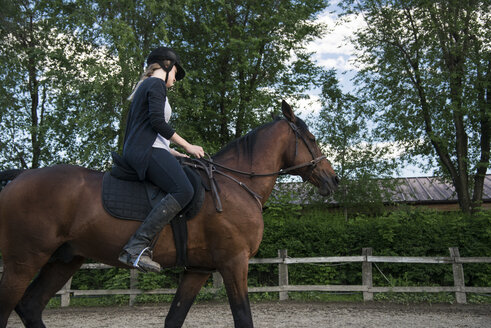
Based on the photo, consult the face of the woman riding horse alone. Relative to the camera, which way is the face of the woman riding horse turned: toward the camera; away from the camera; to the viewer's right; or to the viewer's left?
to the viewer's right

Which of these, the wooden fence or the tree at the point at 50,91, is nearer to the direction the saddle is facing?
the wooden fence

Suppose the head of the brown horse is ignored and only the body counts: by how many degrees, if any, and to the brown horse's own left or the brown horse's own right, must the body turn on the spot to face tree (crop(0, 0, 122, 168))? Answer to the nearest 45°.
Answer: approximately 90° to the brown horse's own left

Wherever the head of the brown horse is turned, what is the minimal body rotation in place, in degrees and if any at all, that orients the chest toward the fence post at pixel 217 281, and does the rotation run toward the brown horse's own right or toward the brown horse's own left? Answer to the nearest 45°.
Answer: approximately 90° to the brown horse's own left

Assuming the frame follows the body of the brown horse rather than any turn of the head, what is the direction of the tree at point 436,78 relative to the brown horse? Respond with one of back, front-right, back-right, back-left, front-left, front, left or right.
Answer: front-left

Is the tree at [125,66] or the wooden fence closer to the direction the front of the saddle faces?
the wooden fence

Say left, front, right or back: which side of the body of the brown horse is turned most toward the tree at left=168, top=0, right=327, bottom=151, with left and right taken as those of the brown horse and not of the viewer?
left

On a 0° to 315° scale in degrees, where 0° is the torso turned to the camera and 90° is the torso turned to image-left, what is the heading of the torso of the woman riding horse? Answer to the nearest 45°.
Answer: approximately 270°

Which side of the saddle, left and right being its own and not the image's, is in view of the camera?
right

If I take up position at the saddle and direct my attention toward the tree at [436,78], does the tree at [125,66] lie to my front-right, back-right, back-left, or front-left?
front-left

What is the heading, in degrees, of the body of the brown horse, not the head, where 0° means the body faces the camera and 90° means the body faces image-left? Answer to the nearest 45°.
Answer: approximately 270°
